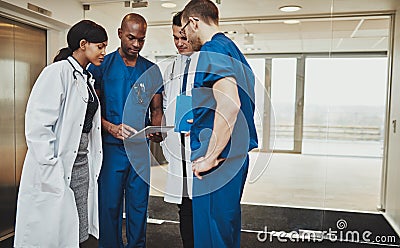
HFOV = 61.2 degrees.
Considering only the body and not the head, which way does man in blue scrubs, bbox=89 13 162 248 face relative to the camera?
toward the camera

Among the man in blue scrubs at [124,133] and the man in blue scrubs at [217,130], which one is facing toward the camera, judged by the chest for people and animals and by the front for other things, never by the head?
the man in blue scrubs at [124,133]

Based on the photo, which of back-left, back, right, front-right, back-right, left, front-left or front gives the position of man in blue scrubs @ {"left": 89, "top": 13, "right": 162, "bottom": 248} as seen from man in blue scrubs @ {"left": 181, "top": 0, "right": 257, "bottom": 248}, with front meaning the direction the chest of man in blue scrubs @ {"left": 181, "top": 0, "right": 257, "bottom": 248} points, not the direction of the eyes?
front-right

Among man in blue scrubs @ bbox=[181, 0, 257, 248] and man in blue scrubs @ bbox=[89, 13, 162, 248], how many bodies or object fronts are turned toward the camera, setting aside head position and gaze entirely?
1

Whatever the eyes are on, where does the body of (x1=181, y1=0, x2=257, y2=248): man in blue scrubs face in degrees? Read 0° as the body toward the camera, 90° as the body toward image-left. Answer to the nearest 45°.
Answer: approximately 90°

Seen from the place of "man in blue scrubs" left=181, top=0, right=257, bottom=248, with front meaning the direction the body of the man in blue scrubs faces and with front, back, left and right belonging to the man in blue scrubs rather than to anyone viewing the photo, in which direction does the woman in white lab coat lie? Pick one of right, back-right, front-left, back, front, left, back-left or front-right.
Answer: front

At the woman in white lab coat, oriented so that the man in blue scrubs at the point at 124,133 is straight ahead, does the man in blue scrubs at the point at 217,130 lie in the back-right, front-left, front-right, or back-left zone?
front-right

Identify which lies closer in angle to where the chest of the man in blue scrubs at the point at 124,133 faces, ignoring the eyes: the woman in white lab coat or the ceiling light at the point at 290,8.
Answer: the woman in white lab coat

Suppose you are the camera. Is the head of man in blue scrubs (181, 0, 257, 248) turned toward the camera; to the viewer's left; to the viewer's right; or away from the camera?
to the viewer's left

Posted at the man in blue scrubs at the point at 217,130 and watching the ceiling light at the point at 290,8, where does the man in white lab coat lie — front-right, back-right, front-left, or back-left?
front-left
